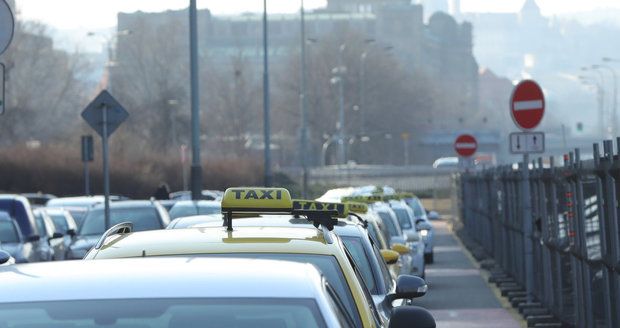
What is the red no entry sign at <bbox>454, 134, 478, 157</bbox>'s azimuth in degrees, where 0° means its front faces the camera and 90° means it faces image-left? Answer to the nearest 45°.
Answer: approximately 0°

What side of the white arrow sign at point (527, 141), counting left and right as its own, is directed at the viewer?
front

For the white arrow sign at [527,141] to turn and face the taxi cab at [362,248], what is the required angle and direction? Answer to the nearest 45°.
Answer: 0° — it already faces it
